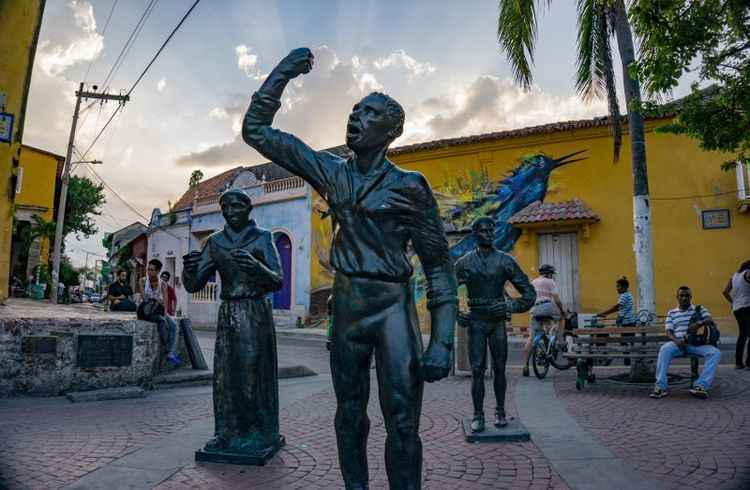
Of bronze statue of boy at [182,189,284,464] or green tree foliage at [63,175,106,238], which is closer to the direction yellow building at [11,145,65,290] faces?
the bronze statue of boy

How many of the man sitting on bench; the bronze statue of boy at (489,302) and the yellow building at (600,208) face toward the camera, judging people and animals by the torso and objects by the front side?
3

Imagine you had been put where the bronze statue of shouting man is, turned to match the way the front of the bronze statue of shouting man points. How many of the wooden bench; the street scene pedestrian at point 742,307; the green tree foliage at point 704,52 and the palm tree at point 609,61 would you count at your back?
4

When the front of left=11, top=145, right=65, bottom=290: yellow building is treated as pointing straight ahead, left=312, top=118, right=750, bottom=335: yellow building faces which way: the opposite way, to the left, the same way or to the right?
to the right

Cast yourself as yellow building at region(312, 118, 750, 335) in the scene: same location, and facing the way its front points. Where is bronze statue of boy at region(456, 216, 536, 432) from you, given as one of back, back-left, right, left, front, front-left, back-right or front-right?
front

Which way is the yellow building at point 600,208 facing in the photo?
toward the camera

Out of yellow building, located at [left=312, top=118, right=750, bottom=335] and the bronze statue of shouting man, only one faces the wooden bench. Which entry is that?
the yellow building

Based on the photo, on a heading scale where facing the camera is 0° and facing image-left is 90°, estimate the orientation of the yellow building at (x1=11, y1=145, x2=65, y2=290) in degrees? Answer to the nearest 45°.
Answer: approximately 315°

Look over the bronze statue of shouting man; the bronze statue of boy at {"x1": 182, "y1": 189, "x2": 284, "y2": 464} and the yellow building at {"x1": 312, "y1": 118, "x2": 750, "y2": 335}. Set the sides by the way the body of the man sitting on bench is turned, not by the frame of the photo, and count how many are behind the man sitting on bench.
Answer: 1

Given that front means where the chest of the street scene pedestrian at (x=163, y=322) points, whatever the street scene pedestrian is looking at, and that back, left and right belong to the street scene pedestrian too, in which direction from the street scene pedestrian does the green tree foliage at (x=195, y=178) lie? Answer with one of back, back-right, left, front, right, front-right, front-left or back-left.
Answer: back-left

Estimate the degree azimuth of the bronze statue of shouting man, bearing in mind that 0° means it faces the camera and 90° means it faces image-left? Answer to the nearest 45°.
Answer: approximately 45°

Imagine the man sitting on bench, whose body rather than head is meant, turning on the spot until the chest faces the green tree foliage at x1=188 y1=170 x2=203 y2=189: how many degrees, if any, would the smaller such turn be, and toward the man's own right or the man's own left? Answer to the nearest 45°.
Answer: approximately 135° to the man's own right

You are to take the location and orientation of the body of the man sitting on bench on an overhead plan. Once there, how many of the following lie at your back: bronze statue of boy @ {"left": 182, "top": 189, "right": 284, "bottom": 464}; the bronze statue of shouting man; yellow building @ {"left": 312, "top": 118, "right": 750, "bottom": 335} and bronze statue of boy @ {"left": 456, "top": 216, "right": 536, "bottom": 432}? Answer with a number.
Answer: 1

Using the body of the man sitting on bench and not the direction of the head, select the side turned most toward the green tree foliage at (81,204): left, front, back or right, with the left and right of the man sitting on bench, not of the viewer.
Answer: right

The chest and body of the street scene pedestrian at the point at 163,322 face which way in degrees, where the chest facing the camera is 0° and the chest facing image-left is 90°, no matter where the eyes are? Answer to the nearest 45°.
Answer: approximately 315°

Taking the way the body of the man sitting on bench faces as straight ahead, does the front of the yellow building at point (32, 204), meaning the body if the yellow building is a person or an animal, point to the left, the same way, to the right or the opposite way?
to the left

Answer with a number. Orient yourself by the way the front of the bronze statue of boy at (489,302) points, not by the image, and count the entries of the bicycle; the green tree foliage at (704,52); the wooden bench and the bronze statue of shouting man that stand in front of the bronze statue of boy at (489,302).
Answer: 1

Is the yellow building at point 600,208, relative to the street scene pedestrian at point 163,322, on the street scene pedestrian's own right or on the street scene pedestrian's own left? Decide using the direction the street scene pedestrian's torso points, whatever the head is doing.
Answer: on the street scene pedestrian's own left

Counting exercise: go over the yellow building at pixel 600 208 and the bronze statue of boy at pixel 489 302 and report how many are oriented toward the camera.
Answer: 2
